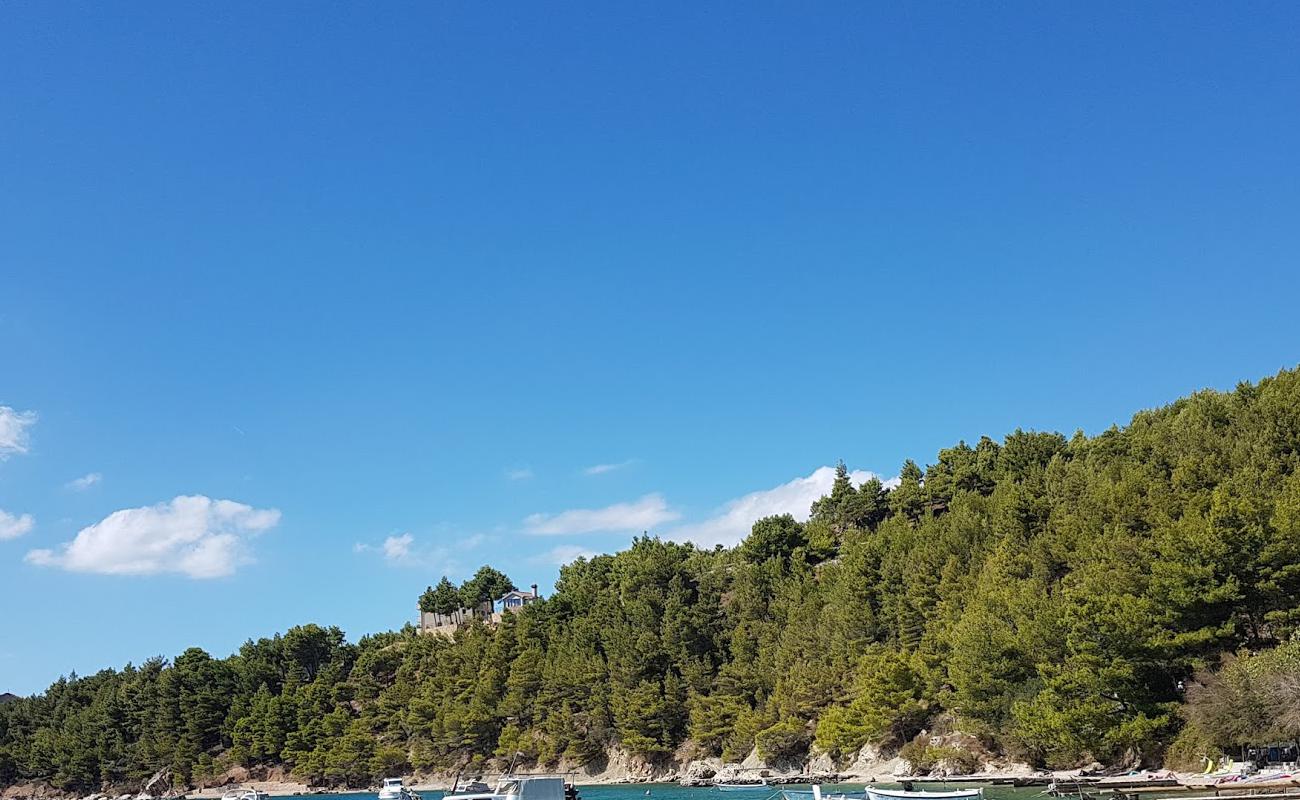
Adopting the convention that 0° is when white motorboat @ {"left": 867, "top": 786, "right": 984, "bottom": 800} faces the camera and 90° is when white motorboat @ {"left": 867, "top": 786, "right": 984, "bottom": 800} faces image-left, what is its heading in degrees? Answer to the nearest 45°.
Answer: approximately 90°
